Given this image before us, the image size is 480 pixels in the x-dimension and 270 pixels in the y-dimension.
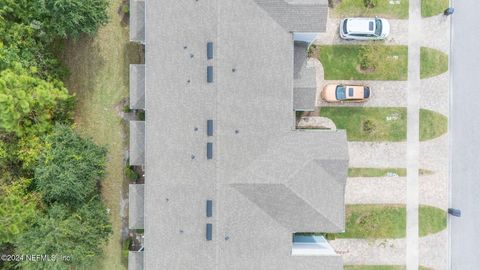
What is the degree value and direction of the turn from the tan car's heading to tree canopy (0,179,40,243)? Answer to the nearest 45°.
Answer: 0° — it already faces it

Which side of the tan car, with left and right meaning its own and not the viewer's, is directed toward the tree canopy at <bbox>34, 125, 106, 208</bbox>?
front

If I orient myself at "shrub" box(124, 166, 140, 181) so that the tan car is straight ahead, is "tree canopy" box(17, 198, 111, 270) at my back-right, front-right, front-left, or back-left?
back-right

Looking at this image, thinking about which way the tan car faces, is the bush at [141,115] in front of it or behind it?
in front

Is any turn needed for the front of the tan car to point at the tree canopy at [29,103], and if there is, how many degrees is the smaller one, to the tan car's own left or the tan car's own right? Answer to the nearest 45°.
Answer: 0° — it already faces it

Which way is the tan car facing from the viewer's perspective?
to the viewer's left
